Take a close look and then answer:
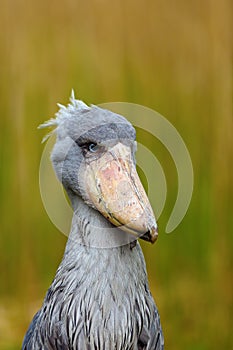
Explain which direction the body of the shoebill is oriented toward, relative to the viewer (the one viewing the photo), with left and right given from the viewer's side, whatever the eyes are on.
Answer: facing the viewer and to the right of the viewer
